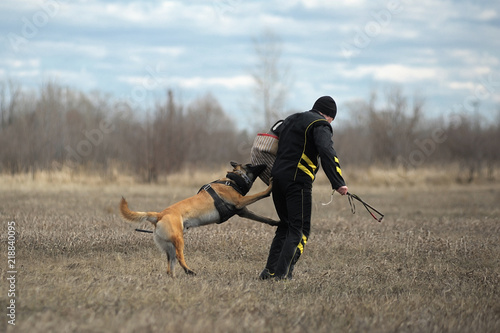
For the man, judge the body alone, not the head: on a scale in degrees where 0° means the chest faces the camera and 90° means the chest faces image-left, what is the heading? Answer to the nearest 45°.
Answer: approximately 225°

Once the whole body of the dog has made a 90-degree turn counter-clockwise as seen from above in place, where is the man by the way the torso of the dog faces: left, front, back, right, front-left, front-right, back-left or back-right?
right

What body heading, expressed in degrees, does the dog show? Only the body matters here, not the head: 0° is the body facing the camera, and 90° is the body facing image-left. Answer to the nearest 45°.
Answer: approximately 270°
